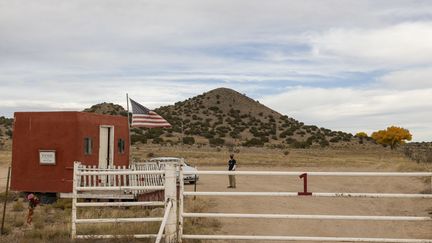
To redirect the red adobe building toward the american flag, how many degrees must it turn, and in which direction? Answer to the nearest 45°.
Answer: approximately 45° to its left

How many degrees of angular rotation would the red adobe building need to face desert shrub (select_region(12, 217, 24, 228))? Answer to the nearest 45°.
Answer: approximately 45° to its right

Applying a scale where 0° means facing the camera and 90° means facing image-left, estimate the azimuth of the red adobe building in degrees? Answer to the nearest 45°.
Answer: approximately 315°

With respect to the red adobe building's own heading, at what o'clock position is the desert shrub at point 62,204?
The desert shrub is roughly at 1 o'clock from the red adobe building.
